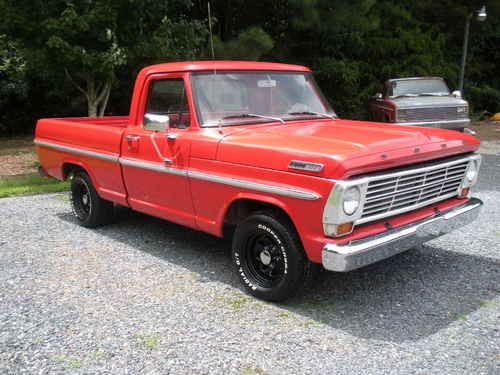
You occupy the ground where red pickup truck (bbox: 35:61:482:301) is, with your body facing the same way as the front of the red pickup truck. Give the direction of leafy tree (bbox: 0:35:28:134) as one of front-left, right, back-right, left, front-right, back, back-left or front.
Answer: back

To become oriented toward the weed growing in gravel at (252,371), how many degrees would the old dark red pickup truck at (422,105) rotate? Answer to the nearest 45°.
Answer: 0° — it already faces it

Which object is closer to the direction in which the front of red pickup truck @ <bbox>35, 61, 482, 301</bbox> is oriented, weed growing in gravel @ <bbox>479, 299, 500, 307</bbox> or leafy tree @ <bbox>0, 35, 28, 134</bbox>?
the weed growing in gravel

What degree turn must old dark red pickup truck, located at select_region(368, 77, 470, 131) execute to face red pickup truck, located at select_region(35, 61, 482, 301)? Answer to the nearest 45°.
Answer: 0° — it already faces it

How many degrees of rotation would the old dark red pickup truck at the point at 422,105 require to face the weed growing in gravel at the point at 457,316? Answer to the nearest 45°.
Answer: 0° — it already faces it

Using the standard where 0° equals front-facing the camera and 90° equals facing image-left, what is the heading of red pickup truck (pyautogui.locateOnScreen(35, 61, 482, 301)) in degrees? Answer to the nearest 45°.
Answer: approximately 315°

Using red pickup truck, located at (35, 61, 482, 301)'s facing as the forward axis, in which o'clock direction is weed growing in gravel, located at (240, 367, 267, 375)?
The weed growing in gravel is roughly at 2 o'clock from the red pickup truck.
